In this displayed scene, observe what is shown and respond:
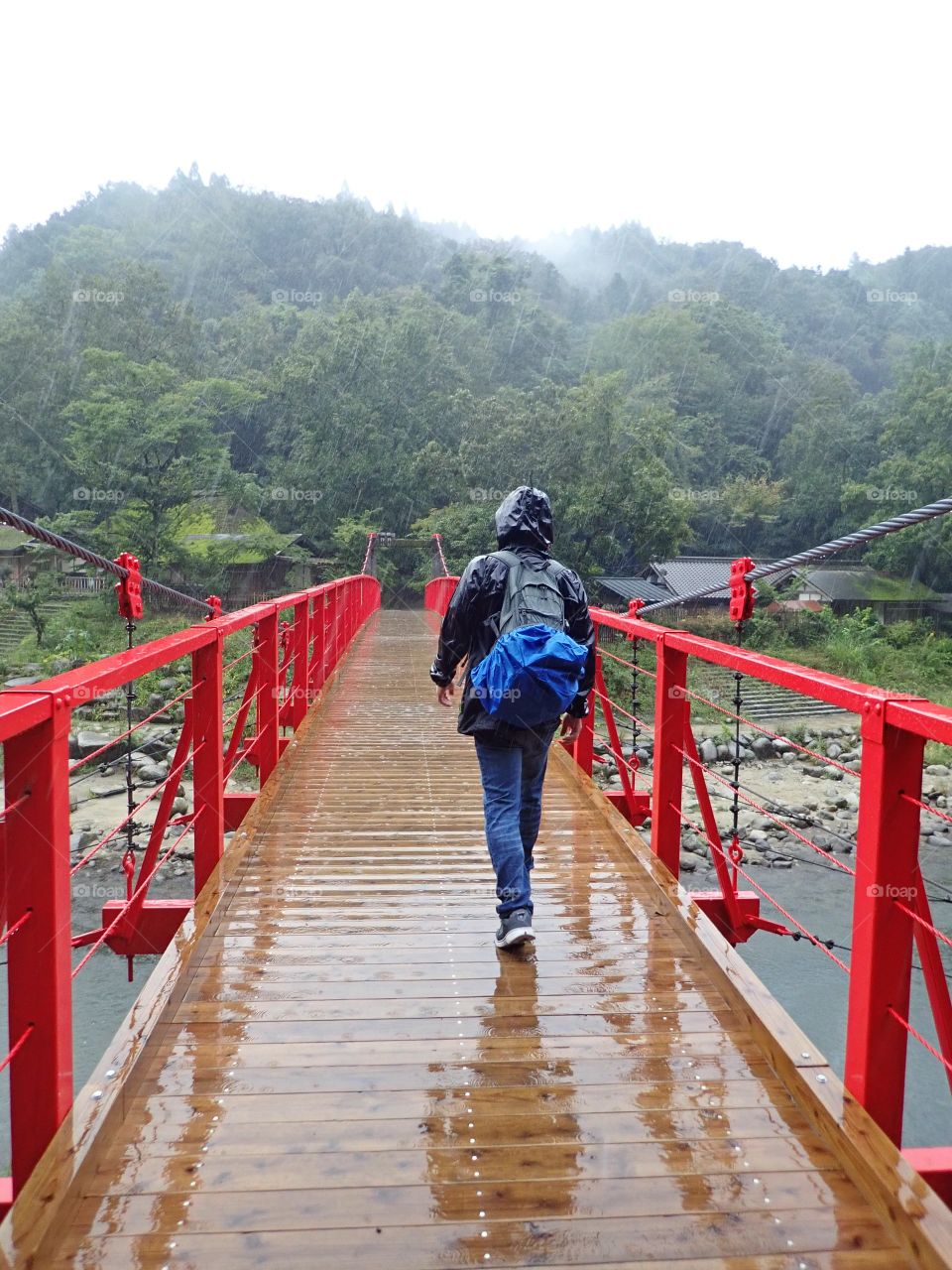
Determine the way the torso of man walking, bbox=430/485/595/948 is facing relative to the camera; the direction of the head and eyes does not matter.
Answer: away from the camera

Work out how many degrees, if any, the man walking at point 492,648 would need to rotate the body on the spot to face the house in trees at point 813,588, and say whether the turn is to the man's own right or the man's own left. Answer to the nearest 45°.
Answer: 0° — they already face it
